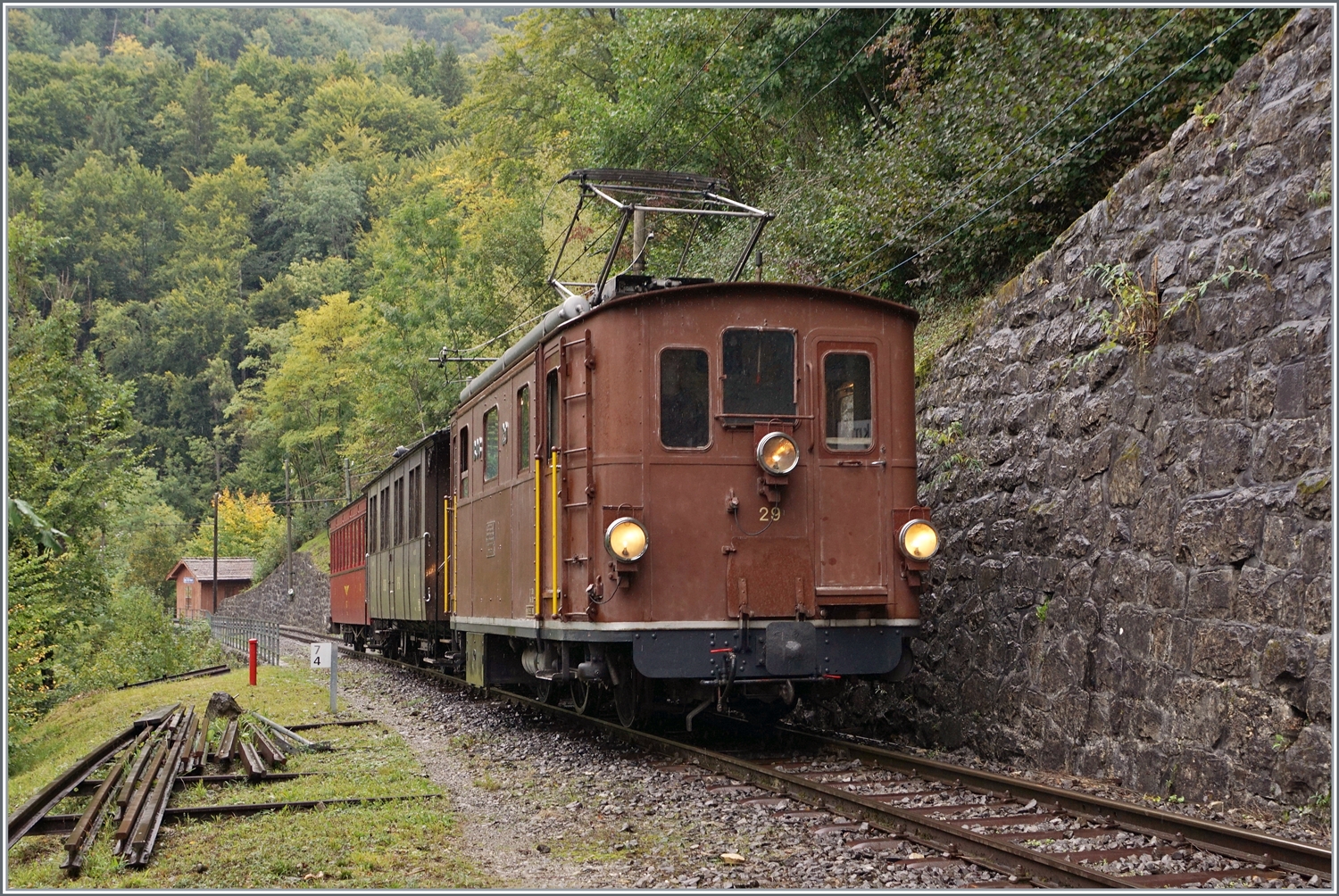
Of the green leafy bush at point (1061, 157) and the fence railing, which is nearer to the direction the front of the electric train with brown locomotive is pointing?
the green leafy bush

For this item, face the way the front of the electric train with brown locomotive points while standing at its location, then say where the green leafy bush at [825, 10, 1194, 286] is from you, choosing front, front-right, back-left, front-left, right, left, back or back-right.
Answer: left

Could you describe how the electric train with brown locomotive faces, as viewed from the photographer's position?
facing the viewer and to the right of the viewer

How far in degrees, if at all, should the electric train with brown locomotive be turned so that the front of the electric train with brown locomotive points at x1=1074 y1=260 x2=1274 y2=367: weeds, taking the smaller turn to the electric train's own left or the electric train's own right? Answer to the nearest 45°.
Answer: approximately 45° to the electric train's own left

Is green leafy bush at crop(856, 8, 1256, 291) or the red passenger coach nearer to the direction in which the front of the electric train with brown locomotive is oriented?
the green leafy bush

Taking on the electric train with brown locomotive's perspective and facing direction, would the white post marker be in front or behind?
in front
